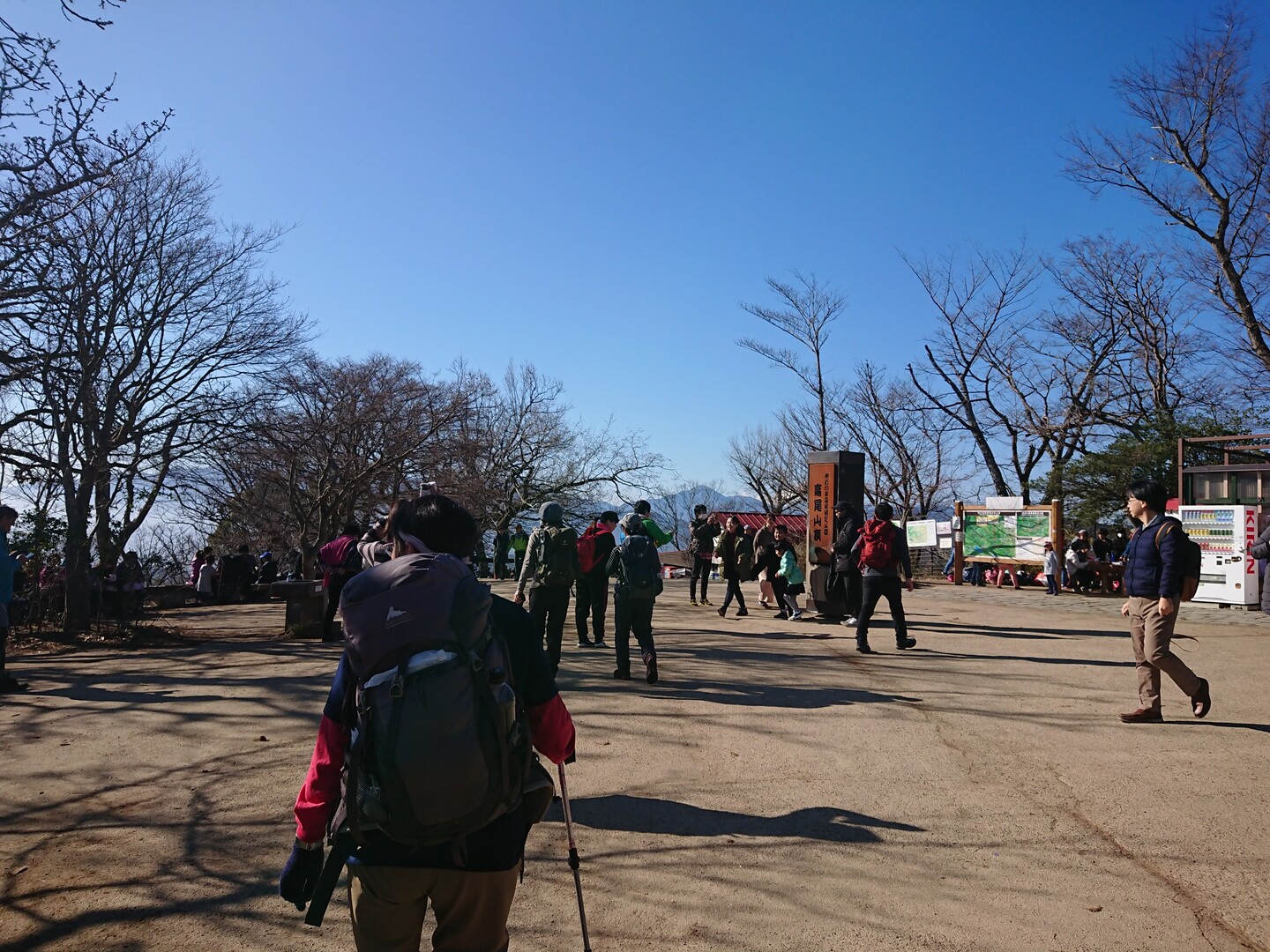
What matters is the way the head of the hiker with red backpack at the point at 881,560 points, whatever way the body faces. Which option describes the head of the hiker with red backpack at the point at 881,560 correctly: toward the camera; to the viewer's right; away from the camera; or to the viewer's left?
away from the camera

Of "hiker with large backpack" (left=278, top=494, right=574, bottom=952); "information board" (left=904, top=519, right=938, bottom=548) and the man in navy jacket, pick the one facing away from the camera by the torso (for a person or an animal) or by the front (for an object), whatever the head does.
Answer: the hiker with large backpack

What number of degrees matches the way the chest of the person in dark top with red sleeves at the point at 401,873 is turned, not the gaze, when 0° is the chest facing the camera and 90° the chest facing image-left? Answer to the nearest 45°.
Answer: approximately 180°

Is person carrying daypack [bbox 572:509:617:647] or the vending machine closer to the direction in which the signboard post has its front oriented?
the person carrying daypack

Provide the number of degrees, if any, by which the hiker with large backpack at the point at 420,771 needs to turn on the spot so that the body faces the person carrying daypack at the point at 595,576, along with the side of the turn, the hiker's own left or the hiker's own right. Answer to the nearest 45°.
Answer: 0° — they already face them

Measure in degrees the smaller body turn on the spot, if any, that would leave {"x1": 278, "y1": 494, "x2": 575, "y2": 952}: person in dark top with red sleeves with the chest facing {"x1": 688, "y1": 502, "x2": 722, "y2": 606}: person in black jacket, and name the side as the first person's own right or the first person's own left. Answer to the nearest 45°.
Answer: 0° — they already face them

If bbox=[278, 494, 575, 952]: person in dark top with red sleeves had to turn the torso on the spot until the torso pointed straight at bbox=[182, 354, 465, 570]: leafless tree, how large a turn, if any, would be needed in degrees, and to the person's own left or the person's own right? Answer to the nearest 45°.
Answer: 0° — they already face it

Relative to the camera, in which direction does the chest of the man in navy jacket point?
to the viewer's left
